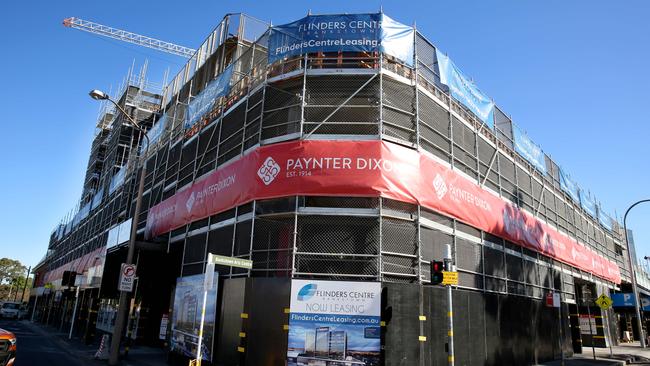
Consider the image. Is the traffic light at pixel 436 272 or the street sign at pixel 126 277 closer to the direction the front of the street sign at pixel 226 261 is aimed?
the traffic light

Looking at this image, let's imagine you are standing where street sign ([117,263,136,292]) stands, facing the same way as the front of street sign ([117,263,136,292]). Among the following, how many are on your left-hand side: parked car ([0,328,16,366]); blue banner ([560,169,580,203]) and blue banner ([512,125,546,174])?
2

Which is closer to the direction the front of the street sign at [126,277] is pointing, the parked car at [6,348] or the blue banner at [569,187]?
the parked car

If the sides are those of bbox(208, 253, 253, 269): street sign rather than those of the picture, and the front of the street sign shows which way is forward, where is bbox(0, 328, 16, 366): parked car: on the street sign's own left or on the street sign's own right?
on the street sign's own right

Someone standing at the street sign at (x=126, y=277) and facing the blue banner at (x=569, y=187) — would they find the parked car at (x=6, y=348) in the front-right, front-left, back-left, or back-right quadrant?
back-right

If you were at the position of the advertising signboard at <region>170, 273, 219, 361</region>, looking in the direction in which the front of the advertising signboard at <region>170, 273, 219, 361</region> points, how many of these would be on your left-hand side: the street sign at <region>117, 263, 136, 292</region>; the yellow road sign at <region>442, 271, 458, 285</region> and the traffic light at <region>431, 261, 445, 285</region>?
2

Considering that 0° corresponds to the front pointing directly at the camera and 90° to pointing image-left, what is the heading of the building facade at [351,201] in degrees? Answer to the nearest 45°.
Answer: approximately 0°

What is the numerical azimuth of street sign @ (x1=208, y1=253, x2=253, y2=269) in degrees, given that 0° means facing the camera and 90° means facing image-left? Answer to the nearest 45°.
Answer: approximately 0°
